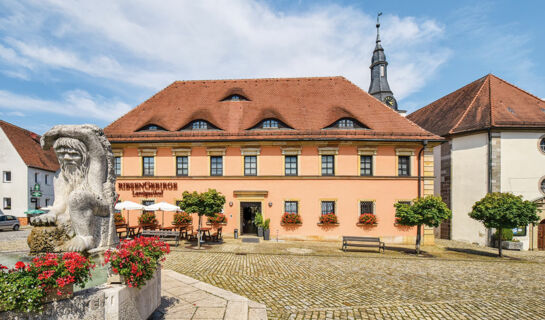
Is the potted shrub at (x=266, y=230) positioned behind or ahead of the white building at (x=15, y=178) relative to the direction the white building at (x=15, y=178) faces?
ahead

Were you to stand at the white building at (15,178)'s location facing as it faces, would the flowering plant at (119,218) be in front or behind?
in front

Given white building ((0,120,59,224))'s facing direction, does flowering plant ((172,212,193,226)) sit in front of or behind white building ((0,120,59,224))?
in front

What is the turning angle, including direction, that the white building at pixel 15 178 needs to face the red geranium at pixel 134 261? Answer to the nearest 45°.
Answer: approximately 45° to its right
